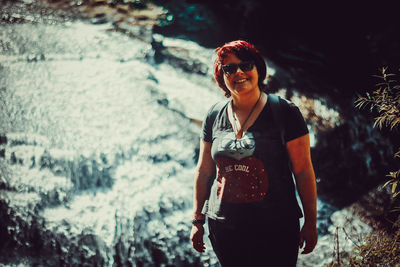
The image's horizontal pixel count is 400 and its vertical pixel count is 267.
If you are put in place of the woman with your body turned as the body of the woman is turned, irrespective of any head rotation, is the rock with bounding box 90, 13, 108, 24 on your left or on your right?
on your right

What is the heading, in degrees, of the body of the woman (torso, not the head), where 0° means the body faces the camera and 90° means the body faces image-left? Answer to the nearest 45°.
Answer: approximately 45°
